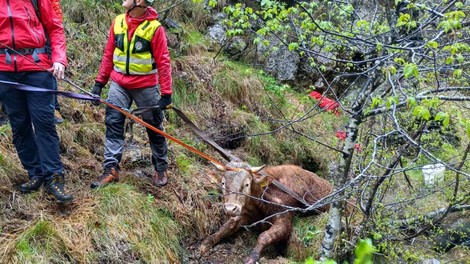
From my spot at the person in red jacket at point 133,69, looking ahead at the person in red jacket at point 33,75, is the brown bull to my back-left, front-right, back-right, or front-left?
back-left

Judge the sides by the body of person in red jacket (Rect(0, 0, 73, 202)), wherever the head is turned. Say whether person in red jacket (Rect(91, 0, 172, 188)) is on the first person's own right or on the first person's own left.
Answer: on the first person's own left

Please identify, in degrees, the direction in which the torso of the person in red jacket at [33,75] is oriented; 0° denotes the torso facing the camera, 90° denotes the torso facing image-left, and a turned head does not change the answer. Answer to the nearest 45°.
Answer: approximately 0°

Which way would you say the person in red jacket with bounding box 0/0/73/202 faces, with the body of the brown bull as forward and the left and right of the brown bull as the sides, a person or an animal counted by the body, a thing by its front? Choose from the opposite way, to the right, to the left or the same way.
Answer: to the left

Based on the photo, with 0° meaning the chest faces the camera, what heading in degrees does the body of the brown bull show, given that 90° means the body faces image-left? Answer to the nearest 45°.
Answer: approximately 45°

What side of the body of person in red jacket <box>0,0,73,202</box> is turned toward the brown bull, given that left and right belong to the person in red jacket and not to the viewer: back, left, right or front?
left
